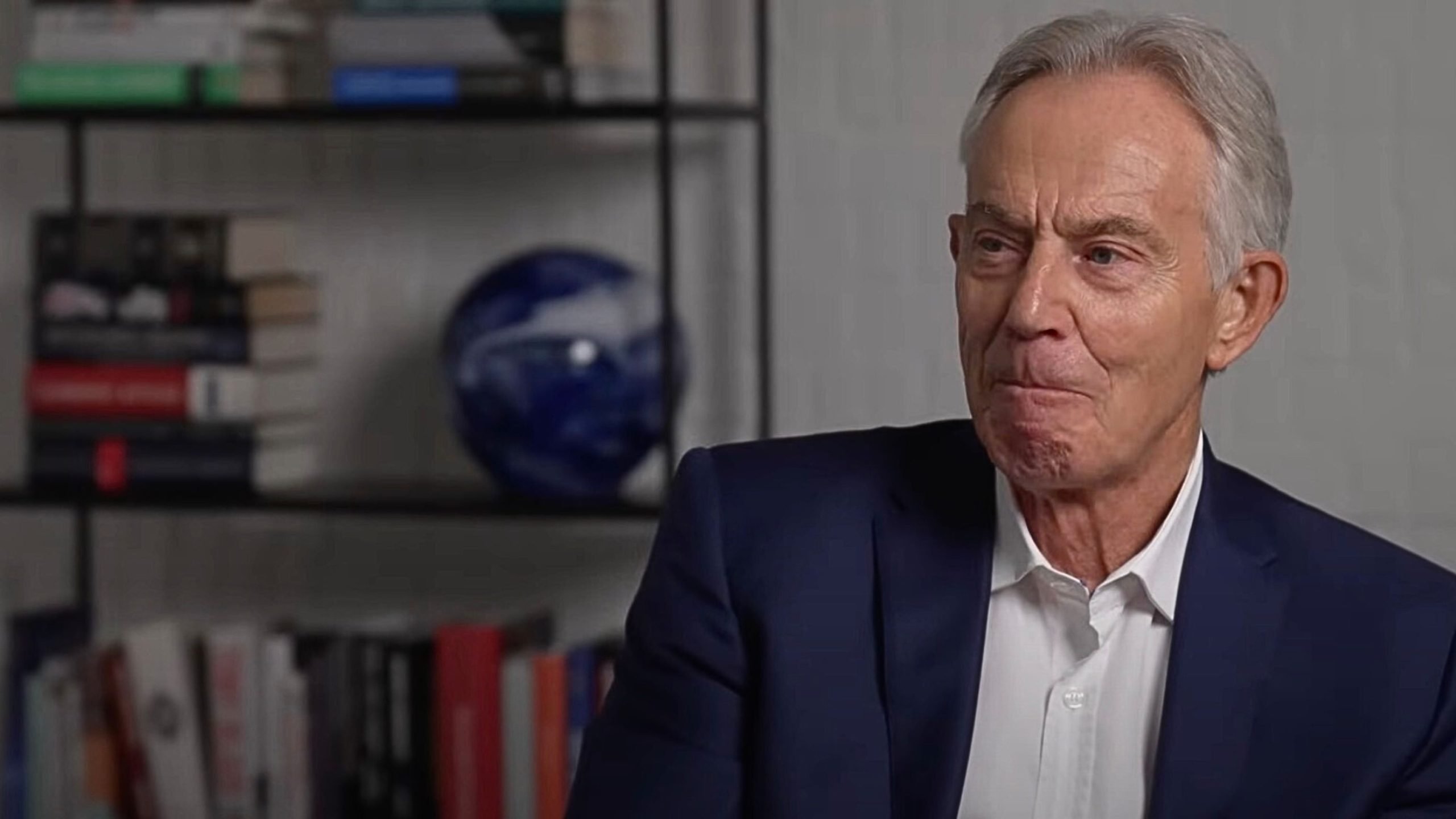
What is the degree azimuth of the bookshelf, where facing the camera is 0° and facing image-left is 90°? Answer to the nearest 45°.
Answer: approximately 0°
